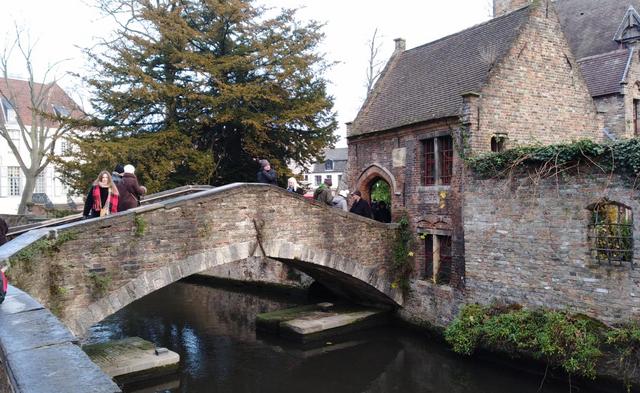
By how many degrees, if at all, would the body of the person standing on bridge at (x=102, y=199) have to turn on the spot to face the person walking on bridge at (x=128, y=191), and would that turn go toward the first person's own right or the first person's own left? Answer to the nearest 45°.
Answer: approximately 90° to the first person's own left

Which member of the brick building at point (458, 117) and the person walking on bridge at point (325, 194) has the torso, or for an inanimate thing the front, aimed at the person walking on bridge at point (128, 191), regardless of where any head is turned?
the brick building

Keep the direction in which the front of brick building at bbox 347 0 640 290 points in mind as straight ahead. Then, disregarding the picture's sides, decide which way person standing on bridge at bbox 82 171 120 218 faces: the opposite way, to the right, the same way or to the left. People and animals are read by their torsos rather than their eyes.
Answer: to the left

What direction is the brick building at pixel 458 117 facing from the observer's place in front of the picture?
facing the viewer and to the left of the viewer

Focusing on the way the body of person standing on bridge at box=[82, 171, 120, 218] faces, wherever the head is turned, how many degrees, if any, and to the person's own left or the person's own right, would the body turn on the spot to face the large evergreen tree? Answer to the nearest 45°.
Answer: approximately 135° to the person's own left

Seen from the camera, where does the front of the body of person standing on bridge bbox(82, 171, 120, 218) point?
toward the camera

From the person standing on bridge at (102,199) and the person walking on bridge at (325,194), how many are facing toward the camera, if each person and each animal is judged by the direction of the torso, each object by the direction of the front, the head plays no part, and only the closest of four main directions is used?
1

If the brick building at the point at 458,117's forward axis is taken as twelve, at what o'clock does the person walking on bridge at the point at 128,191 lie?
The person walking on bridge is roughly at 12 o'clock from the brick building.

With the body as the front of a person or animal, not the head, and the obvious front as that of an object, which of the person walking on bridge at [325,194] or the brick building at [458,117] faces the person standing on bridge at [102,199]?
the brick building

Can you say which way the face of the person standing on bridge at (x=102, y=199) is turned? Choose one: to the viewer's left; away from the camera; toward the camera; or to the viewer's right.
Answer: toward the camera

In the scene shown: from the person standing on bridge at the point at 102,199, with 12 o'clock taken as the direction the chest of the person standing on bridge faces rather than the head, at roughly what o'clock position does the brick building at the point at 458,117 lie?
The brick building is roughly at 9 o'clock from the person standing on bridge.
